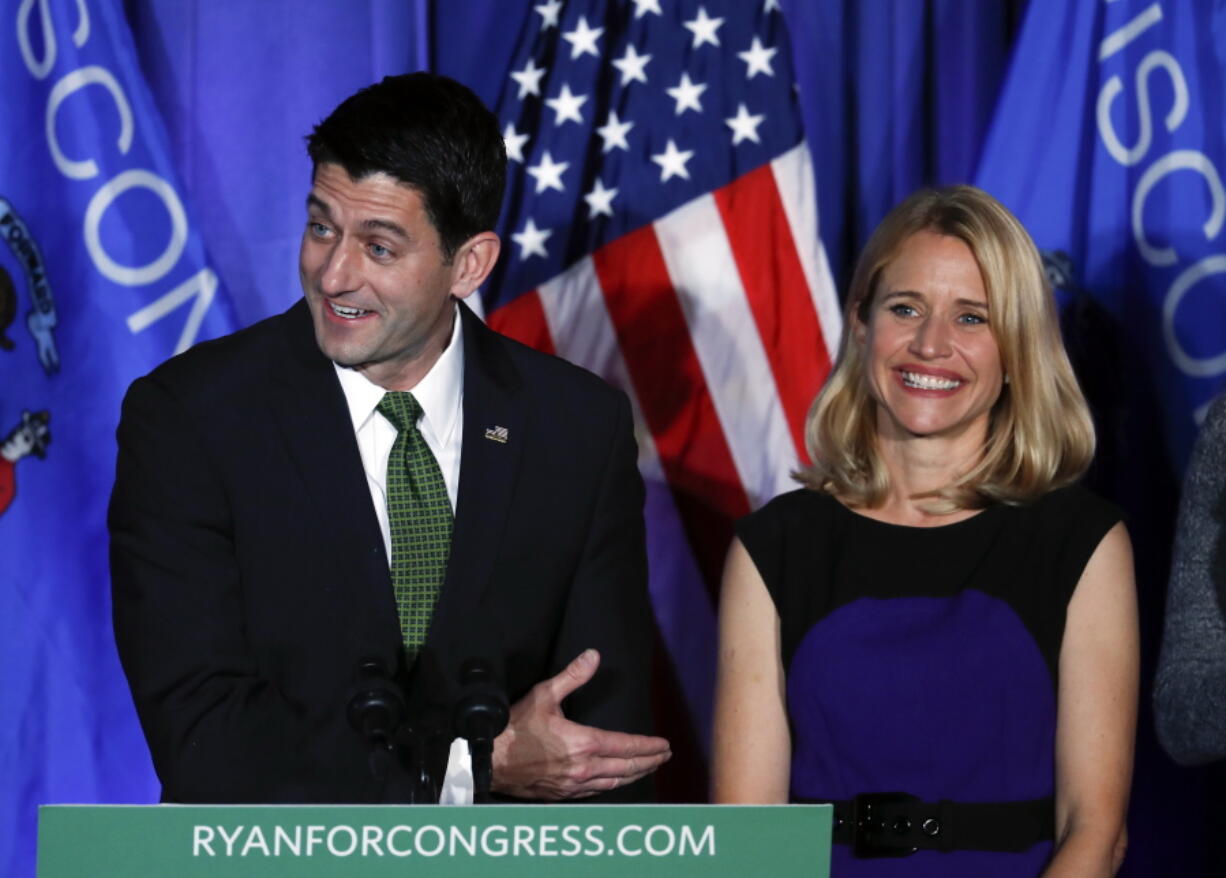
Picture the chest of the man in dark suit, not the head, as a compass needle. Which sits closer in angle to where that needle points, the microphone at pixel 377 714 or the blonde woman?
the microphone

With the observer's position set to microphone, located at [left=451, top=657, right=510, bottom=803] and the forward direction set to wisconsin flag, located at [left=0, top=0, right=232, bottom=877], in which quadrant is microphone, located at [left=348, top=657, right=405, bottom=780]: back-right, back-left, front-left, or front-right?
front-left

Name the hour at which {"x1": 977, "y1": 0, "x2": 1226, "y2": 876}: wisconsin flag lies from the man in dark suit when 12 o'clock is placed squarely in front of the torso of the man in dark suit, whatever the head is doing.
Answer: The wisconsin flag is roughly at 8 o'clock from the man in dark suit.

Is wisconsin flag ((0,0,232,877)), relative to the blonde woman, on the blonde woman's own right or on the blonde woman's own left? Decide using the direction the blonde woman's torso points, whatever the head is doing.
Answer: on the blonde woman's own right

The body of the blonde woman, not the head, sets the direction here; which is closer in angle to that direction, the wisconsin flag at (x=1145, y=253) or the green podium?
the green podium

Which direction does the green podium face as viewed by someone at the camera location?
facing the viewer

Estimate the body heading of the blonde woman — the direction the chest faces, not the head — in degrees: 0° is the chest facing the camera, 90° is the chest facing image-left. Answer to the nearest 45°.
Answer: approximately 0°

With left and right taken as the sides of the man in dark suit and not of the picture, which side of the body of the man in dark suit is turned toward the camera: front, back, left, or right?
front

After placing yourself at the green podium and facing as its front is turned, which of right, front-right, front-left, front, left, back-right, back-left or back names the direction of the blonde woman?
back-left

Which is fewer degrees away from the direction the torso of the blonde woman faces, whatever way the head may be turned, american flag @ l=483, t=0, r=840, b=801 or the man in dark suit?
the man in dark suit
